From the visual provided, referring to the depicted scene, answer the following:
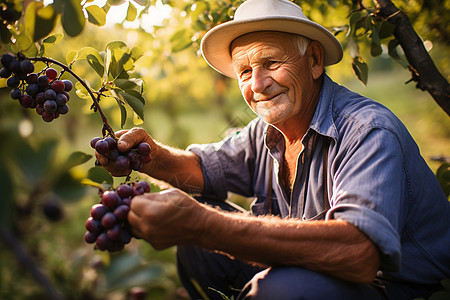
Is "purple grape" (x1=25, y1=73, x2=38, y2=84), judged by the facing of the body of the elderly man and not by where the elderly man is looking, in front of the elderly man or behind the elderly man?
in front

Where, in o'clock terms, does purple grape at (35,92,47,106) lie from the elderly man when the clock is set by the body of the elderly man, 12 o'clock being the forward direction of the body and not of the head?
The purple grape is roughly at 1 o'clock from the elderly man.

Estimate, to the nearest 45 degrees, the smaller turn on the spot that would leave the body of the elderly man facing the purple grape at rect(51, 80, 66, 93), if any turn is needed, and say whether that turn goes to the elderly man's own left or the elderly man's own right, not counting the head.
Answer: approximately 45° to the elderly man's own right

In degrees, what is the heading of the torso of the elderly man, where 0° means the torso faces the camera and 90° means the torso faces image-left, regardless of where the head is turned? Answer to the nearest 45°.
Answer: approximately 45°

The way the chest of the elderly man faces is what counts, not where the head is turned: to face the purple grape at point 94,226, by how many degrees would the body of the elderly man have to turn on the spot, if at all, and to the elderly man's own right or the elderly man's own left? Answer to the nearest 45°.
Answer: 0° — they already face it

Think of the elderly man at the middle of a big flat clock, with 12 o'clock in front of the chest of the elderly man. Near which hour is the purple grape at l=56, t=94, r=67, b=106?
The purple grape is roughly at 1 o'clock from the elderly man.

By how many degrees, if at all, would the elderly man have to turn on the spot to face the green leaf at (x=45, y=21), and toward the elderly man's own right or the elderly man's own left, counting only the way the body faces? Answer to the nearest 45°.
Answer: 0° — they already face it

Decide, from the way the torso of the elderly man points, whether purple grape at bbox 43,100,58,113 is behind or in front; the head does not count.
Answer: in front
